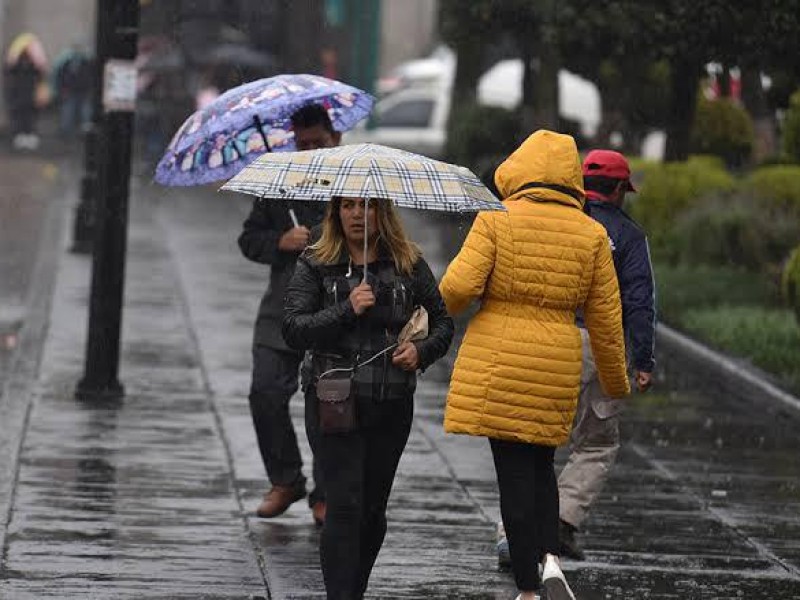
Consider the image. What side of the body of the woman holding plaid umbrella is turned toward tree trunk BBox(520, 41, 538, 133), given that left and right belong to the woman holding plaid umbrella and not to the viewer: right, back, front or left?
back

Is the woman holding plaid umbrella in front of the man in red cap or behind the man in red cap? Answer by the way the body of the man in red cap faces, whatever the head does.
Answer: behind

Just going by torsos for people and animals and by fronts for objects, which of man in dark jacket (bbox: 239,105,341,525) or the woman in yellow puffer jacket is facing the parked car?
the woman in yellow puffer jacket

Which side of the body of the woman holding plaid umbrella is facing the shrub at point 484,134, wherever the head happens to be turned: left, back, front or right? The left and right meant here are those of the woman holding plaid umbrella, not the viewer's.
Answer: back

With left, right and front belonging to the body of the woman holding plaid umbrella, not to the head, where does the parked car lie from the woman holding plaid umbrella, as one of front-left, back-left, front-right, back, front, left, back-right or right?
back

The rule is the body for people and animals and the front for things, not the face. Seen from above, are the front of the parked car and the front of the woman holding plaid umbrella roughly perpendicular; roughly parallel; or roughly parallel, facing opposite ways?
roughly perpendicular

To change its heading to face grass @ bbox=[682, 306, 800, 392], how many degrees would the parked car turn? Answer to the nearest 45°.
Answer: approximately 90° to its left

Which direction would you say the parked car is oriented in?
to the viewer's left

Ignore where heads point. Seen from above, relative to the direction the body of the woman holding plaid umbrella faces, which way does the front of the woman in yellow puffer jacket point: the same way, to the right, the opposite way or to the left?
the opposite way

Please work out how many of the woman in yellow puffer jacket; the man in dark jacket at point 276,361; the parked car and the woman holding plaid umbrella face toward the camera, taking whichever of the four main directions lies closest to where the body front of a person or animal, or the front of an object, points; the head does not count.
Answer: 2

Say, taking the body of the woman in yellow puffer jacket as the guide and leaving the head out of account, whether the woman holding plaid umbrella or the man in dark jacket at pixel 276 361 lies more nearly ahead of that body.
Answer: the man in dark jacket

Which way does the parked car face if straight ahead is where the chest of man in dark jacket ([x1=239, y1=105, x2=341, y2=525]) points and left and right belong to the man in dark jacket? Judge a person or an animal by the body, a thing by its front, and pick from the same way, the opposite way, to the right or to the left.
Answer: to the right

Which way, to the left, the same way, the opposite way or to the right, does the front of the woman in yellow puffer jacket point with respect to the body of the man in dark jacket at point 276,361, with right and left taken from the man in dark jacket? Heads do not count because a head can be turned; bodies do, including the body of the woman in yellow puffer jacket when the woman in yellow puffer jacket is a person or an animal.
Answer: the opposite way

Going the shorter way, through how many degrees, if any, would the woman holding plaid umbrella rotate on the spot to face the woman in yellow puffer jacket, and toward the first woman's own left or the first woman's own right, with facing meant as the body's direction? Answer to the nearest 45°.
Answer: approximately 135° to the first woman's own left

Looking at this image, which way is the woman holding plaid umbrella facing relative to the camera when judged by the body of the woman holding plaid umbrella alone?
toward the camera
